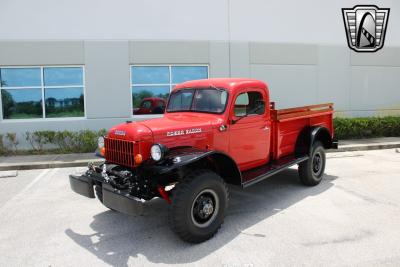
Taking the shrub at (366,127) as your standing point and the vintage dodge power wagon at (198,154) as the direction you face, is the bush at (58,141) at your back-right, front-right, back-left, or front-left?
front-right

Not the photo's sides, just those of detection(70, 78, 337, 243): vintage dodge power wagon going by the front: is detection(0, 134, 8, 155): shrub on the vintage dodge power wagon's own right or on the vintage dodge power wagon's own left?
on the vintage dodge power wagon's own right

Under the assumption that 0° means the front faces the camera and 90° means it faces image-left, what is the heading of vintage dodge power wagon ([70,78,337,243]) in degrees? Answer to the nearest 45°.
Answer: approximately 45°

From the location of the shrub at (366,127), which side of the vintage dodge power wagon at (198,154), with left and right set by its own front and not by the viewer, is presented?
back

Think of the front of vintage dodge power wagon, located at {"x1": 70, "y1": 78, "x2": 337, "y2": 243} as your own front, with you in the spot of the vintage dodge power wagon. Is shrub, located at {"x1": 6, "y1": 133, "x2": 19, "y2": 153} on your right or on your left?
on your right

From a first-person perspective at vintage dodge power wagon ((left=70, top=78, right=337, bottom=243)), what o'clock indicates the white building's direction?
The white building is roughly at 4 o'clock from the vintage dodge power wagon.

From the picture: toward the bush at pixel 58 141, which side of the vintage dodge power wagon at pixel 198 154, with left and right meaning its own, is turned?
right
